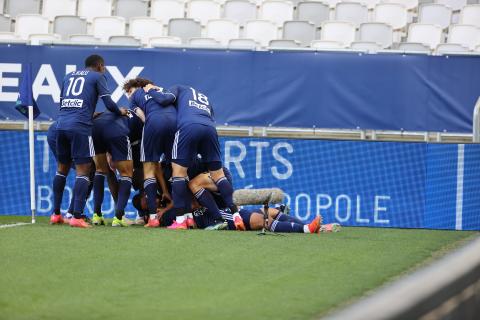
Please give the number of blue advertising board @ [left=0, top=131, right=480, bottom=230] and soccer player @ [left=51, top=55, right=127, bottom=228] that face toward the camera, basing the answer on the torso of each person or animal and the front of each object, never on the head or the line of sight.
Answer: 1

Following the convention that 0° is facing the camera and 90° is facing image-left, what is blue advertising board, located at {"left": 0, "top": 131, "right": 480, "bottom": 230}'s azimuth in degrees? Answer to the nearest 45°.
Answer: approximately 0°

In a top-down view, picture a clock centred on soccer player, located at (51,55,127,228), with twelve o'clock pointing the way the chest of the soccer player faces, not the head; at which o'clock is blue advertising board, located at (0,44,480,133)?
The blue advertising board is roughly at 12 o'clock from the soccer player.

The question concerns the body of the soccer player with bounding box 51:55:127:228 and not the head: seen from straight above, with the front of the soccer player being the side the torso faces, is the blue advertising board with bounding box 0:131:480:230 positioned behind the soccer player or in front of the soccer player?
in front

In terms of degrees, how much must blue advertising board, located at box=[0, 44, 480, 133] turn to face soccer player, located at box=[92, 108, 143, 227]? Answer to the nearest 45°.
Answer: approximately 45° to its right

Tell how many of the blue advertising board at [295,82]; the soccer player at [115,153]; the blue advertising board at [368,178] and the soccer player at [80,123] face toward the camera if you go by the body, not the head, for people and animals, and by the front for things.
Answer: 2

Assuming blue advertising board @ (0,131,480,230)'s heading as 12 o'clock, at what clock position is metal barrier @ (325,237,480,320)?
The metal barrier is roughly at 12 o'clock from the blue advertising board.

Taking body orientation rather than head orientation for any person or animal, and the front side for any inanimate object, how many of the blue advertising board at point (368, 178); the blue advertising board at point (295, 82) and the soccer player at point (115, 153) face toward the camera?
2

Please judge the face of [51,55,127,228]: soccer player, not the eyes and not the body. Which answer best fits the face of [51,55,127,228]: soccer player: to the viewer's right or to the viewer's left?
to the viewer's right

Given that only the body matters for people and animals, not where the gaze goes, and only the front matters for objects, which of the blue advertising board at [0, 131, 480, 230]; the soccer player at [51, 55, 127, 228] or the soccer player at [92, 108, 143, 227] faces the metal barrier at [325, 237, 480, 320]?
the blue advertising board

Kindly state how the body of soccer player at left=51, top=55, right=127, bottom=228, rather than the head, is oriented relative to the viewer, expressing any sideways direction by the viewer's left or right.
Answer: facing away from the viewer and to the right of the viewer

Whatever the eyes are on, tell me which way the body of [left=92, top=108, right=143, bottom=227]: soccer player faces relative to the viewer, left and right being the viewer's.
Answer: facing away from the viewer and to the right of the viewer

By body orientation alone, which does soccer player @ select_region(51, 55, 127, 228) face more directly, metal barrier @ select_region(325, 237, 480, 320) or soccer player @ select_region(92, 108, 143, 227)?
the soccer player

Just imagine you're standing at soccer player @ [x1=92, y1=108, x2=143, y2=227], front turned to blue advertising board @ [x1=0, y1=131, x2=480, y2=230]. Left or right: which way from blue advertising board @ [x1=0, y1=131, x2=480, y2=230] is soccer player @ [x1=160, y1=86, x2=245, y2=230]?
right
